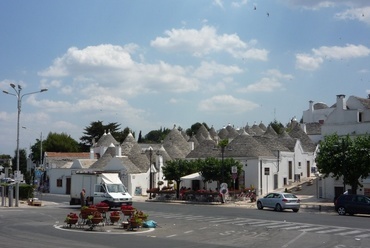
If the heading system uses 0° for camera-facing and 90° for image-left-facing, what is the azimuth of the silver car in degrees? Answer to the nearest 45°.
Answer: approximately 135°

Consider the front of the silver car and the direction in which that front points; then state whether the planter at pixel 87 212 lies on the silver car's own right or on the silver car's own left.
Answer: on the silver car's own left
